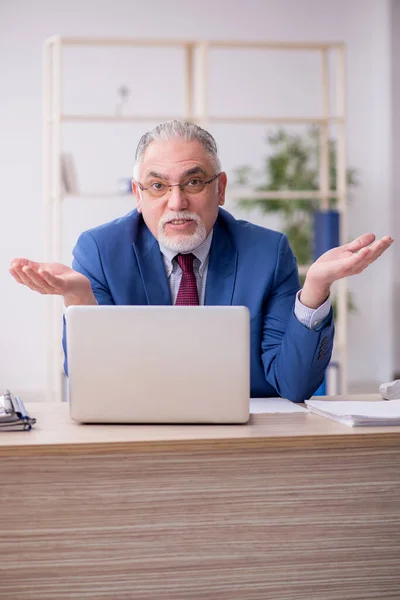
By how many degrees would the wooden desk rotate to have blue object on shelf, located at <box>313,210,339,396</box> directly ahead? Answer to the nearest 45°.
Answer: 0° — it already faces it

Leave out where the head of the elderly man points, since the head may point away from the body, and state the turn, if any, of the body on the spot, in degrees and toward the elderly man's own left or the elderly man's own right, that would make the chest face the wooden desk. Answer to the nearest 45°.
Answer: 0° — they already face it

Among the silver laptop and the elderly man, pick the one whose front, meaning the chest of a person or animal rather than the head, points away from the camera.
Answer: the silver laptop

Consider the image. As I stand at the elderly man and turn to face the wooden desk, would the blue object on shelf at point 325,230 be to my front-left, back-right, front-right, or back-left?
back-left

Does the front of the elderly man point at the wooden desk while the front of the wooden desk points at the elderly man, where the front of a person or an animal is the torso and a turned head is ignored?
yes

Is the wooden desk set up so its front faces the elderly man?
yes

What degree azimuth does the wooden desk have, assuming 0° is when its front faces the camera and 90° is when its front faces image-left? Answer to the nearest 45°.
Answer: approximately 180°

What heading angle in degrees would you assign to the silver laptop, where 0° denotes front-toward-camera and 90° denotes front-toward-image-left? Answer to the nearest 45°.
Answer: approximately 180°

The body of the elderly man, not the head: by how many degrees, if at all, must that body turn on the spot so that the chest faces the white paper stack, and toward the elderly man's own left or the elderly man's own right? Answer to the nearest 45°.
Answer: approximately 45° to the elderly man's own left

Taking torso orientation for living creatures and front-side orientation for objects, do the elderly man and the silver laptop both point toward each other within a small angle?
yes

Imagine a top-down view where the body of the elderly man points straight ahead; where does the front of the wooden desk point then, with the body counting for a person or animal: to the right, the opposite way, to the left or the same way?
the opposite way

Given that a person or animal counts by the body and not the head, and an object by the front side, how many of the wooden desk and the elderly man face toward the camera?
1

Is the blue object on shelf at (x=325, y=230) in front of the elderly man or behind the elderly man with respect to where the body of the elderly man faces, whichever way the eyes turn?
behind
